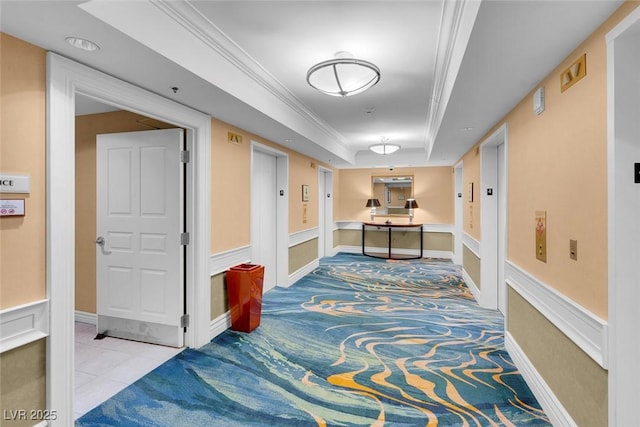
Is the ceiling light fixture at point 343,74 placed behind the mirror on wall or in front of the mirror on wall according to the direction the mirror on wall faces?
in front

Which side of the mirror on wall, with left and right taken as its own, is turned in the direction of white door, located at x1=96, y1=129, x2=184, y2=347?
front

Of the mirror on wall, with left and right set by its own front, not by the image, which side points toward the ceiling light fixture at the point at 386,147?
front

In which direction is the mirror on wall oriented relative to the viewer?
toward the camera

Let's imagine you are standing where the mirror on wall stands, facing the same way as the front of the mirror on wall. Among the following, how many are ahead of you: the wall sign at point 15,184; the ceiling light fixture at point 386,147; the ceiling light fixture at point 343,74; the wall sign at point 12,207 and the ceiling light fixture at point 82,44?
5

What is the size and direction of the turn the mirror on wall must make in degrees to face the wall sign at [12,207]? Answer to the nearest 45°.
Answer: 0° — it already faces it

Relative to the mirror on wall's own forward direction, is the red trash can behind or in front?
in front

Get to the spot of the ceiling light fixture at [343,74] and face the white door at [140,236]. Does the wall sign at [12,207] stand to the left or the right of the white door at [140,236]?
left

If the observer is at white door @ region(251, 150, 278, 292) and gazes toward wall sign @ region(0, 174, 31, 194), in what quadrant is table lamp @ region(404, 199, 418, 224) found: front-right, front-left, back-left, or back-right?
back-left

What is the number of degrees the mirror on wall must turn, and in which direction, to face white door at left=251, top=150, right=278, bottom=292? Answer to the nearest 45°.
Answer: approximately 45° to its right
